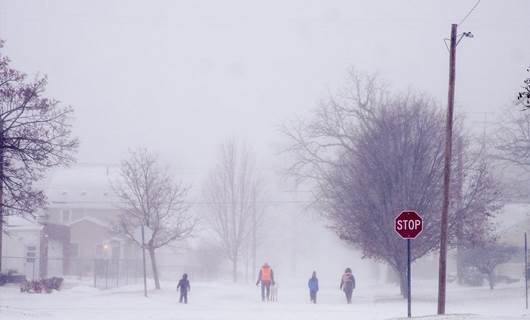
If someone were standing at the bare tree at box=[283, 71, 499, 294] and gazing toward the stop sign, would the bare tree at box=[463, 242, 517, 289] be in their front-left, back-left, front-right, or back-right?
back-left

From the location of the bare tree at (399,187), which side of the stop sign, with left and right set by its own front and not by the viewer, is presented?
back

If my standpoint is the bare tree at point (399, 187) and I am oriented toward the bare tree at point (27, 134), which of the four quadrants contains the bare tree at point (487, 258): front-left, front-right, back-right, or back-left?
back-right

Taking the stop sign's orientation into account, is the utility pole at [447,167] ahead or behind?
behind

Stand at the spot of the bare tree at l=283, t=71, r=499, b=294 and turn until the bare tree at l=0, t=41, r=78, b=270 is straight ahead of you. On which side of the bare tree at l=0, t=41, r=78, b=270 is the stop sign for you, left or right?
left

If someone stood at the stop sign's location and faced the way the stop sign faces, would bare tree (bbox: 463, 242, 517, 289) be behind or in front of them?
behind

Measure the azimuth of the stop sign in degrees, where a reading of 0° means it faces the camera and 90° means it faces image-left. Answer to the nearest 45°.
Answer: approximately 0°

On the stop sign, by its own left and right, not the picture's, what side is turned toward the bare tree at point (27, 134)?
right
